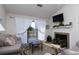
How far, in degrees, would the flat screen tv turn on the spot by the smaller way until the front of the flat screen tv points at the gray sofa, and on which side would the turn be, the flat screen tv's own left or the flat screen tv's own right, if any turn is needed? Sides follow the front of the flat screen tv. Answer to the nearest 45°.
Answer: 0° — it already faces it

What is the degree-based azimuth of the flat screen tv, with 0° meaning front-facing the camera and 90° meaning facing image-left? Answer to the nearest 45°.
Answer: approximately 45°
